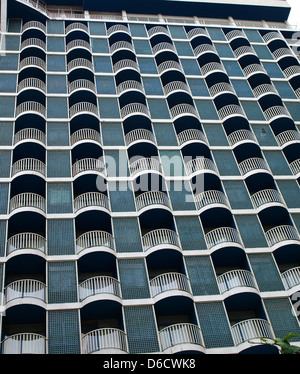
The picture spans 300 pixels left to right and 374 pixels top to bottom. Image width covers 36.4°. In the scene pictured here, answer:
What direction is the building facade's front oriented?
toward the camera
